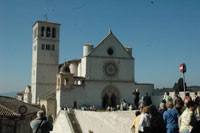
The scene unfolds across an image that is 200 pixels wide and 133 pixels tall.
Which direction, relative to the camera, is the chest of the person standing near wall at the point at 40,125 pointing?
away from the camera
